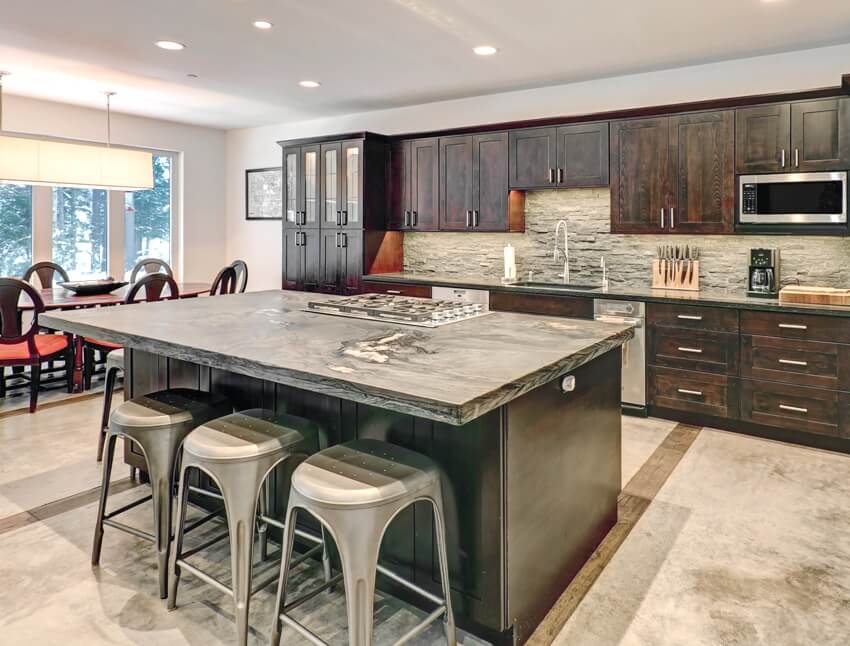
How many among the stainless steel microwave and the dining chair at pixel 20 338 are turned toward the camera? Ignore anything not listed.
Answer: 1

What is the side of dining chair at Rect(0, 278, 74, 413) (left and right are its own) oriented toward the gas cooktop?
right

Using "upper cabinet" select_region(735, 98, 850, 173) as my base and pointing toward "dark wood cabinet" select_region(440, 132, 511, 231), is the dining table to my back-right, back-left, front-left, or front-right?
front-left

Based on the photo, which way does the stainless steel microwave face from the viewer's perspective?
toward the camera

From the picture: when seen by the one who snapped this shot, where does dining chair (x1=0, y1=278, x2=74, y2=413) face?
facing away from the viewer and to the right of the viewer

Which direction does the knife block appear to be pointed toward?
toward the camera

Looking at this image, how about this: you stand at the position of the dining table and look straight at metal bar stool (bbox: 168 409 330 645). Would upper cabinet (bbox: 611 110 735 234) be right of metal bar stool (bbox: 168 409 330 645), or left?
left

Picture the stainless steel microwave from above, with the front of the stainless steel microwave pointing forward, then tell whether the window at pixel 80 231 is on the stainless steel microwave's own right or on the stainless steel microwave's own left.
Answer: on the stainless steel microwave's own right

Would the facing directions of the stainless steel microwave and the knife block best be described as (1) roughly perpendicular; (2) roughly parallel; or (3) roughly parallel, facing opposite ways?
roughly parallel

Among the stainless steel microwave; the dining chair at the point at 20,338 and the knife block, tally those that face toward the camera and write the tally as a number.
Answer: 2

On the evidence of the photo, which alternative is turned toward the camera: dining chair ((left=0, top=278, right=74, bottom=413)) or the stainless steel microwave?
the stainless steel microwave

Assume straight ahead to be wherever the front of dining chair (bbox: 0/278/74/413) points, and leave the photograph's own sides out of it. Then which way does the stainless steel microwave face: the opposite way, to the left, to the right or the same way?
the opposite way
